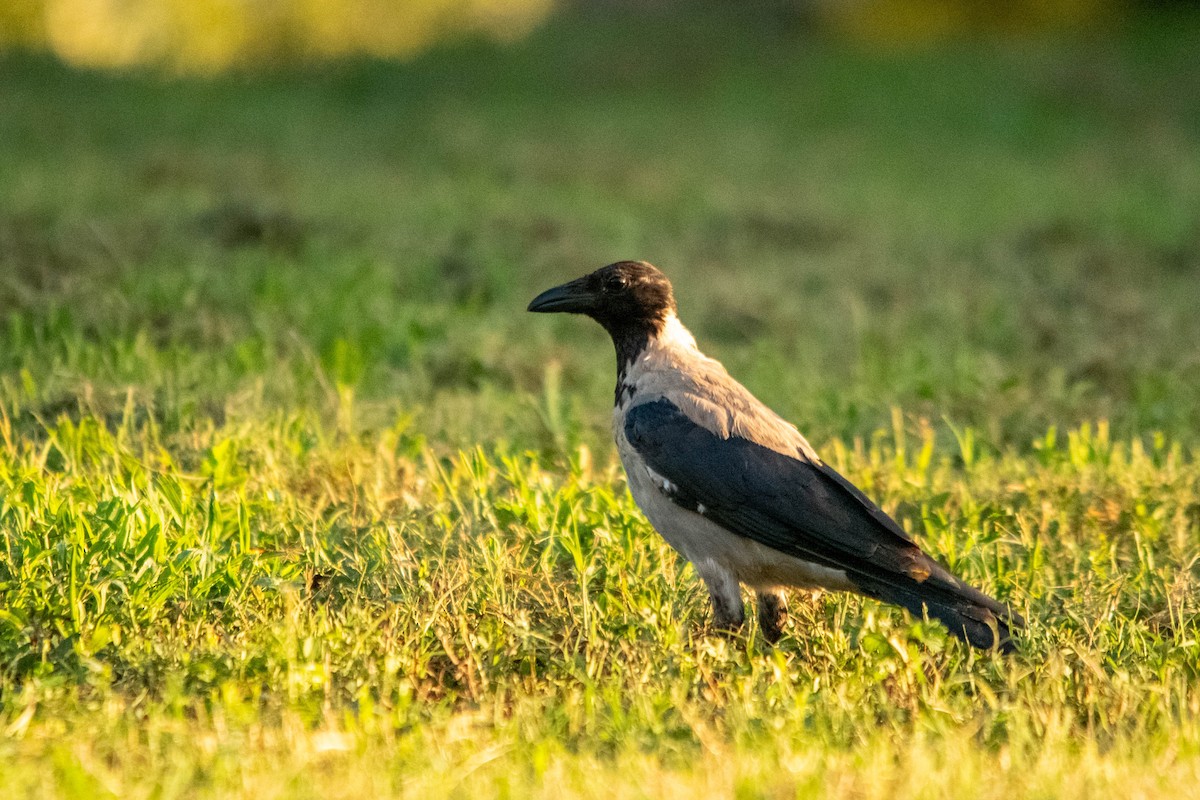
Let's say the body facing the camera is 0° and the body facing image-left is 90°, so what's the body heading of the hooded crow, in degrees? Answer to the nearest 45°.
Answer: approximately 90°
